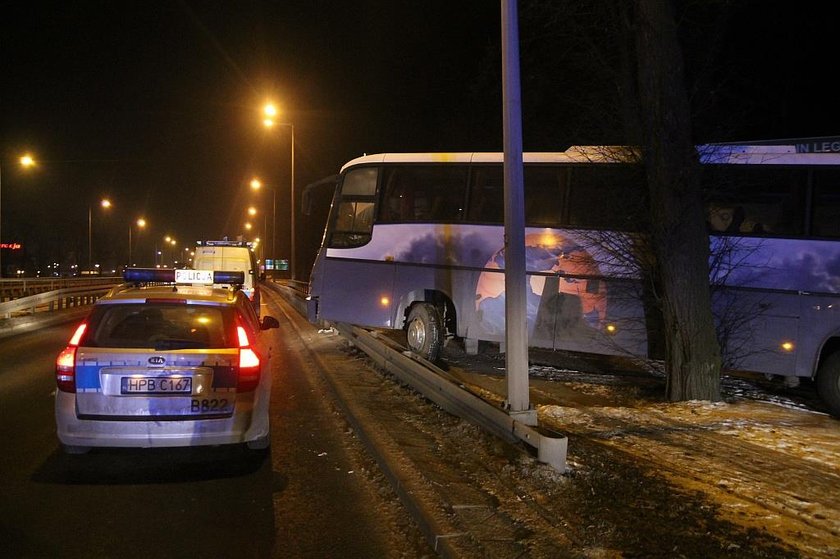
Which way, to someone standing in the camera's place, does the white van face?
facing away from the viewer

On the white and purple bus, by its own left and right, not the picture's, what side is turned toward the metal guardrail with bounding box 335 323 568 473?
left

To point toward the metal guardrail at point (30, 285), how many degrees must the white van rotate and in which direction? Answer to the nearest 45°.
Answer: approximately 45° to its left

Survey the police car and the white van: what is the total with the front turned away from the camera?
2

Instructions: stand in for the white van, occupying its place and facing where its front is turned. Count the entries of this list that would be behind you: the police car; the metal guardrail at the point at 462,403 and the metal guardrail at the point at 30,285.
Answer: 2

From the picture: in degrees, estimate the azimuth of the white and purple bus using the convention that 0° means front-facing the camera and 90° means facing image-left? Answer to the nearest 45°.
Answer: approximately 90°

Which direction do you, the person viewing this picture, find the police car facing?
facing away from the viewer

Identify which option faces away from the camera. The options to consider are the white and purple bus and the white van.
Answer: the white van

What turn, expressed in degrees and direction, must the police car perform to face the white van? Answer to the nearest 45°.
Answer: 0° — it already faces it

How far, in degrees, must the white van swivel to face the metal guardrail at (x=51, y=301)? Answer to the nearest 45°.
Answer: approximately 45° to its left

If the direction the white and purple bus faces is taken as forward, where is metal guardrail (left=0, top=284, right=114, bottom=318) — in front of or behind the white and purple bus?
in front

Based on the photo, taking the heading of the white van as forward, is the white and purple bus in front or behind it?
behind

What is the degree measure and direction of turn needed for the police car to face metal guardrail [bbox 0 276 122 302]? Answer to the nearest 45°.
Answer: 0° — it already faces it

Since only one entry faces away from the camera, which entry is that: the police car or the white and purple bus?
the police car

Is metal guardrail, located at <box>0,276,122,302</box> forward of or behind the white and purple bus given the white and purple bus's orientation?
forward
